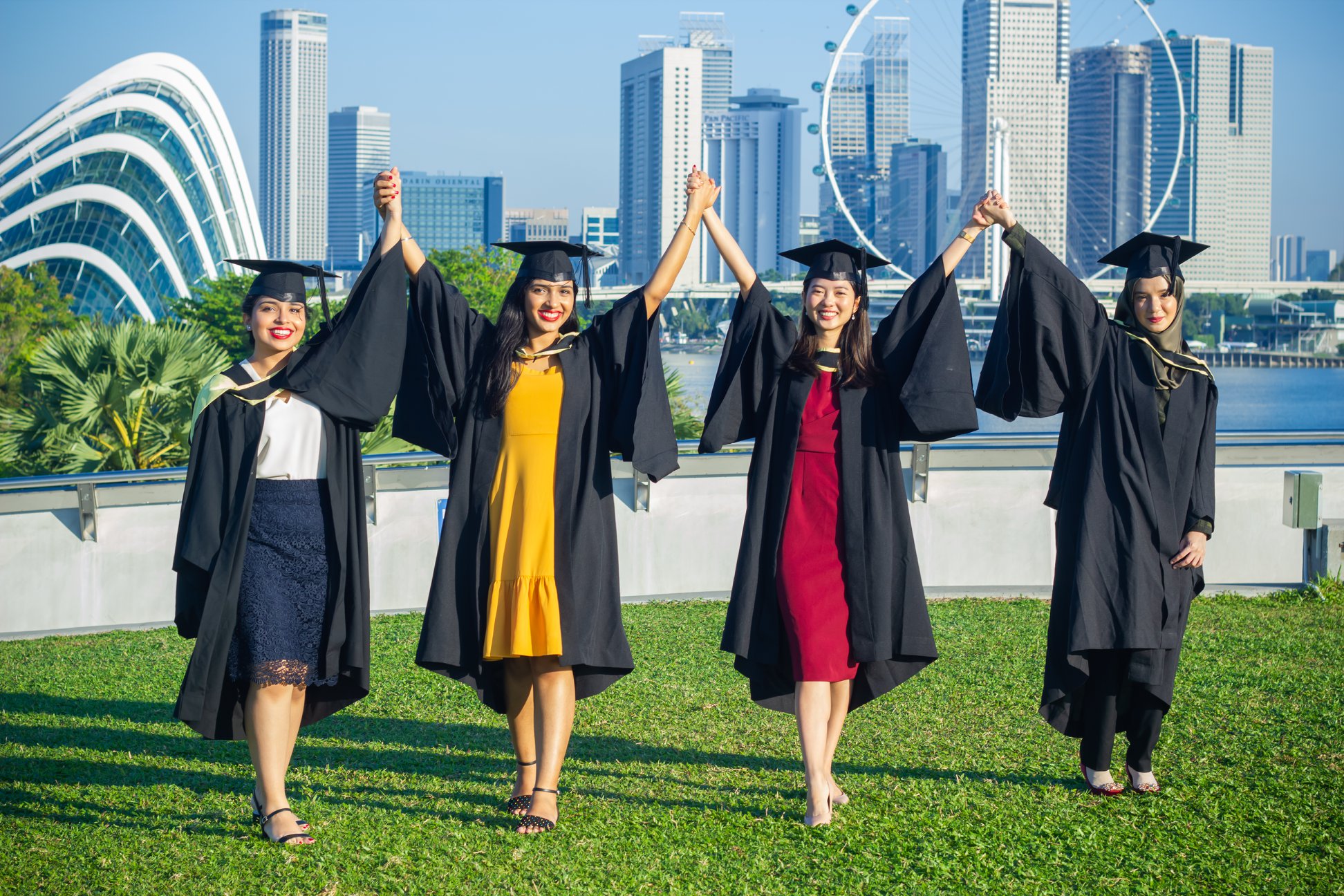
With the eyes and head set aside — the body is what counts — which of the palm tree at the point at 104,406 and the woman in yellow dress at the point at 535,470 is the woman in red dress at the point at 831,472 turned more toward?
the woman in yellow dress

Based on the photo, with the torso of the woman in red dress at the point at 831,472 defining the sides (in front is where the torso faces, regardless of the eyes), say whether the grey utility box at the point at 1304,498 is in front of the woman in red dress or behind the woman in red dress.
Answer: behind

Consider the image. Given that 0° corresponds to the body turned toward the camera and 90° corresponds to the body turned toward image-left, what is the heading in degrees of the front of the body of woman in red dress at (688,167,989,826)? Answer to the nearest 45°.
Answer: approximately 0°

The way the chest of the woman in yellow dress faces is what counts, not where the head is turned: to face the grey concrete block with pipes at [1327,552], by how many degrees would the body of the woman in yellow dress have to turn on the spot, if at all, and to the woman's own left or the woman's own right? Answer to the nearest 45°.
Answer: approximately 135° to the woman's own left

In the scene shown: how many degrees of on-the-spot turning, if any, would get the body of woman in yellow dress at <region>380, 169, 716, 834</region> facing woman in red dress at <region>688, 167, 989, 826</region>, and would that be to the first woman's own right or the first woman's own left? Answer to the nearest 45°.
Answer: approximately 90° to the first woman's own left

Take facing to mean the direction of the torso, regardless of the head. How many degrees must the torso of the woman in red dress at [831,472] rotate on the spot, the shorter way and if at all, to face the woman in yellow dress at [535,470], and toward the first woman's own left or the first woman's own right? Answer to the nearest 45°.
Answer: approximately 90° to the first woman's own right

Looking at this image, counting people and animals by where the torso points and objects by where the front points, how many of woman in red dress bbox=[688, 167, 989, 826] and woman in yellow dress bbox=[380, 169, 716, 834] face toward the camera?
2

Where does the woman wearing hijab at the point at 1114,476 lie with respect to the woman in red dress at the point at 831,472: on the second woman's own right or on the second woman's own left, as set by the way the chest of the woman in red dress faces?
on the second woman's own left
